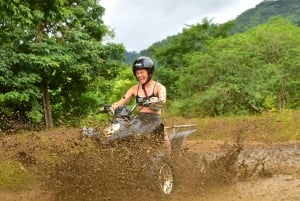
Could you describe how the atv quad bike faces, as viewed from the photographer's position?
facing the viewer and to the left of the viewer

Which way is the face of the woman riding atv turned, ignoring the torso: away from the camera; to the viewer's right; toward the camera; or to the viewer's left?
toward the camera

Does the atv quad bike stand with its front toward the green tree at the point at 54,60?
no
